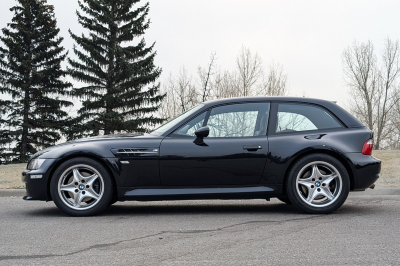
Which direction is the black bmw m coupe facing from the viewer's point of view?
to the viewer's left

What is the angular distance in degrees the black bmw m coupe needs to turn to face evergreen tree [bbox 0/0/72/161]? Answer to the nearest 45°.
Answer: approximately 45° to its right

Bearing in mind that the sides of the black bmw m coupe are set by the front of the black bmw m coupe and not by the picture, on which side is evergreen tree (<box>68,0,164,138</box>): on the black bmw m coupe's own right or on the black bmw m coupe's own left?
on the black bmw m coupe's own right
